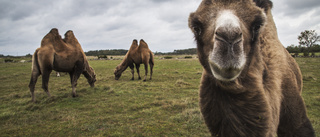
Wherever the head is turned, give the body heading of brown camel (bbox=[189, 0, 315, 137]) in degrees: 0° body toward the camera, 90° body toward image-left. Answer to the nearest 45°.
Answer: approximately 0°

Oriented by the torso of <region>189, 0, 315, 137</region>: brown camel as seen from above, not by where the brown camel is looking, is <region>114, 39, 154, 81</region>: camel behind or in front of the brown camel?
behind

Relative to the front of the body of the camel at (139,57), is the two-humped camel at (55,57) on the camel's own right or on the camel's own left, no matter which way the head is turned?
on the camel's own left

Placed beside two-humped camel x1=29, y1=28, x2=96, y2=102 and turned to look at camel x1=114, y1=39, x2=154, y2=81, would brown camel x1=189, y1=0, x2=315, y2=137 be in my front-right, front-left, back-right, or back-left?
back-right

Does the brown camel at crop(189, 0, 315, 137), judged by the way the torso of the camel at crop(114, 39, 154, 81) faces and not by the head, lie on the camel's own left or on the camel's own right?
on the camel's own left

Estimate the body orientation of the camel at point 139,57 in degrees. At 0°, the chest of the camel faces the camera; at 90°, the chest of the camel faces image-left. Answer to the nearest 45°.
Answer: approximately 90°
